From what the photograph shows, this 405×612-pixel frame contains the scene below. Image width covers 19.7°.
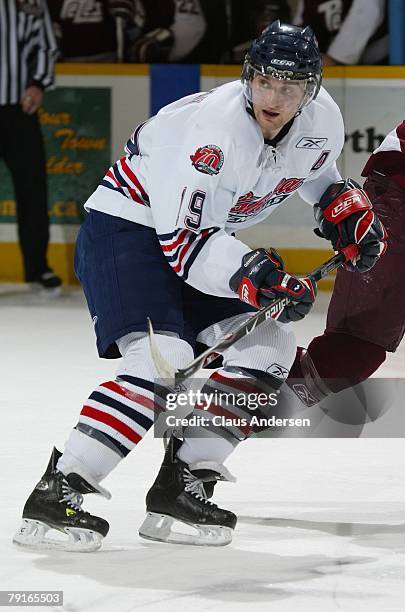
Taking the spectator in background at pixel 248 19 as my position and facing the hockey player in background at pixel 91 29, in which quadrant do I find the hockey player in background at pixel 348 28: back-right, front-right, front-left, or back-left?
back-left

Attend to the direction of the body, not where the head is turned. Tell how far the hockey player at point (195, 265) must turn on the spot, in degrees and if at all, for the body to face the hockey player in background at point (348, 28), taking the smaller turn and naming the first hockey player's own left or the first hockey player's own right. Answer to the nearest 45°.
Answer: approximately 135° to the first hockey player's own left

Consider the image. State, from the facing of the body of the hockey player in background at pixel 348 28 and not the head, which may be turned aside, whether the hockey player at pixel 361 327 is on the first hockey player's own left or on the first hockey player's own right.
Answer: on the first hockey player's own left

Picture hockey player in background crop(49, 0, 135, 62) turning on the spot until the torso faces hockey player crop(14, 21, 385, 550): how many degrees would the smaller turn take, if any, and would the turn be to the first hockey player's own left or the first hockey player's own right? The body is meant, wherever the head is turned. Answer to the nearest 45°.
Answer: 0° — they already face them

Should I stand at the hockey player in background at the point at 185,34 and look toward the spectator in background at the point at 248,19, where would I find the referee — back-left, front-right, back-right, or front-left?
back-right

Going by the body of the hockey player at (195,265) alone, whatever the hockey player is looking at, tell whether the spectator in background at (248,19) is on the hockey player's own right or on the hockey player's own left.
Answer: on the hockey player's own left
